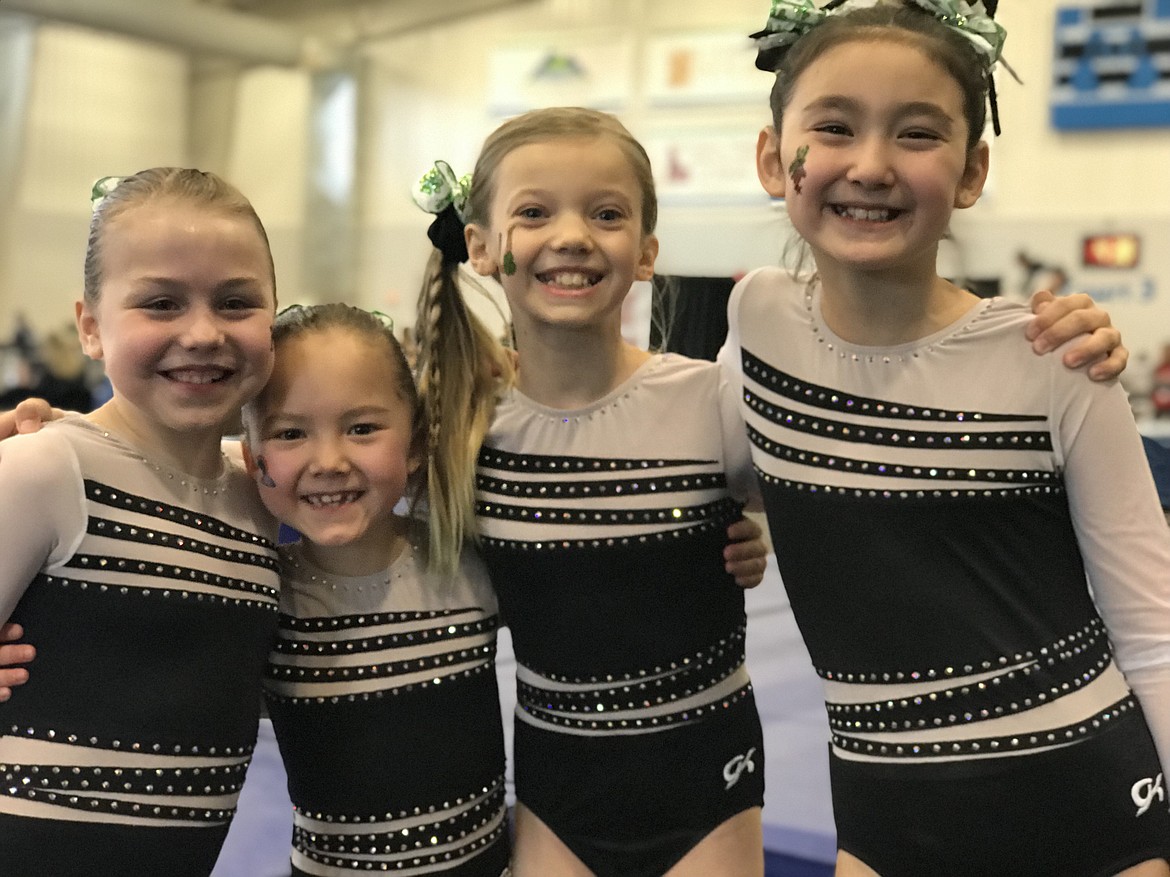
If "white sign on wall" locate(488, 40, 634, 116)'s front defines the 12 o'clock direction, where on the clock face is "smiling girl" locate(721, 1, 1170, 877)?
The smiling girl is roughly at 12 o'clock from the white sign on wall.

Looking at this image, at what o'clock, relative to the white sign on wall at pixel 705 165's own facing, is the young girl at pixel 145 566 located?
The young girl is roughly at 12 o'clock from the white sign on wall.

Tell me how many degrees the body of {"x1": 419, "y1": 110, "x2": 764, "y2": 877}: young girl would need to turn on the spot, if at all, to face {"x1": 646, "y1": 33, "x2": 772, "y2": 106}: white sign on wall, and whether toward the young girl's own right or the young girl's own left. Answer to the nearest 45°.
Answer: approximately 180°

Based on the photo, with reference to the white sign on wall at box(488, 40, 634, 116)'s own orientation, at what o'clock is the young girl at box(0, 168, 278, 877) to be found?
The young girl is roughly at 12 o'clock from the white sign on wall.

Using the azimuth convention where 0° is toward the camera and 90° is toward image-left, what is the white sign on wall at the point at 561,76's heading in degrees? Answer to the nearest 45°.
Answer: approximately 0°

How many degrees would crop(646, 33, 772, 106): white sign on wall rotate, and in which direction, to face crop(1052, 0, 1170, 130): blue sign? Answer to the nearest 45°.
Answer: approximately 45° to its left
